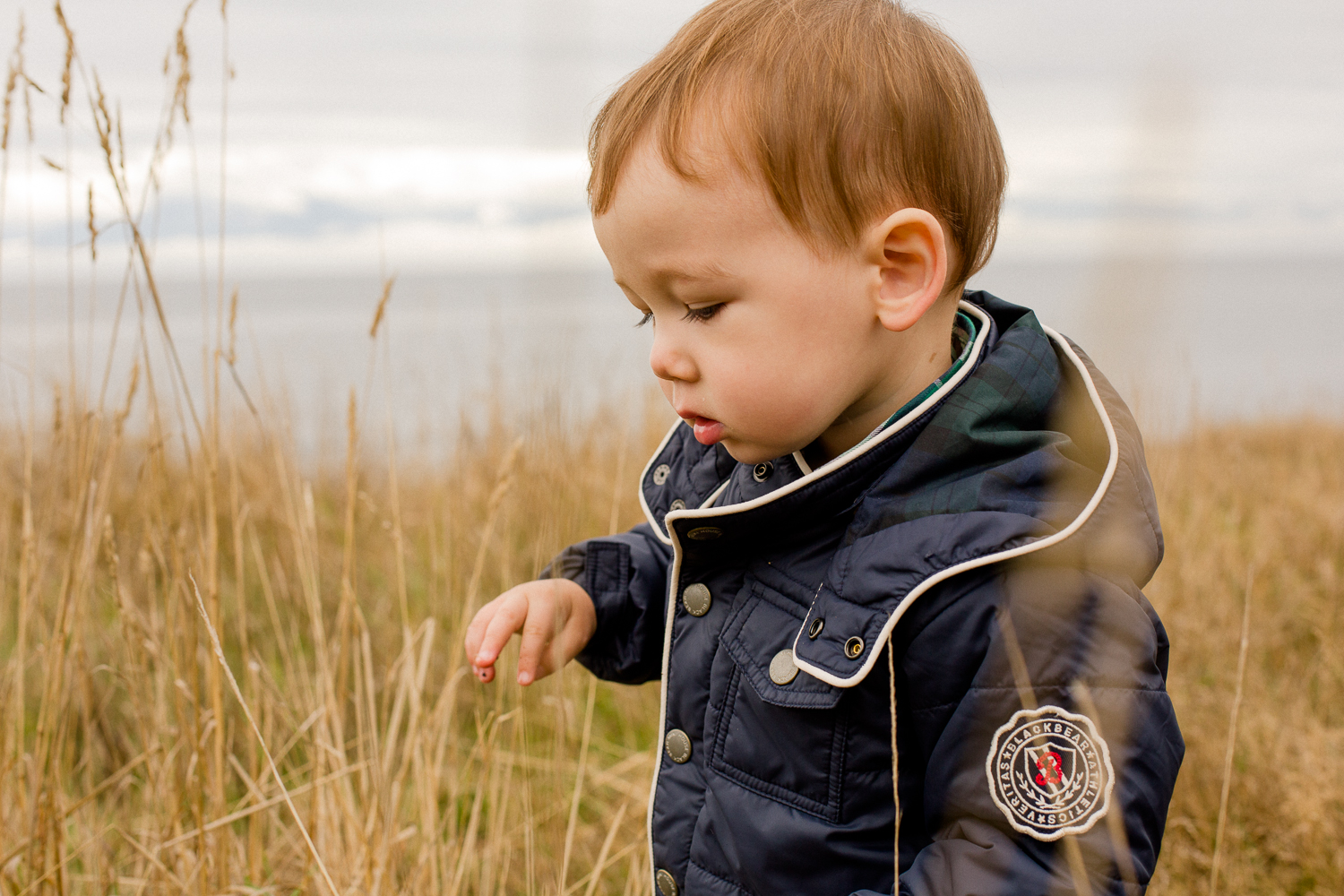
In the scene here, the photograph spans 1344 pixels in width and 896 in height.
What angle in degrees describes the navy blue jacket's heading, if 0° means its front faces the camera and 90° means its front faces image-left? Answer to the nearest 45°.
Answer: approximately 45°
